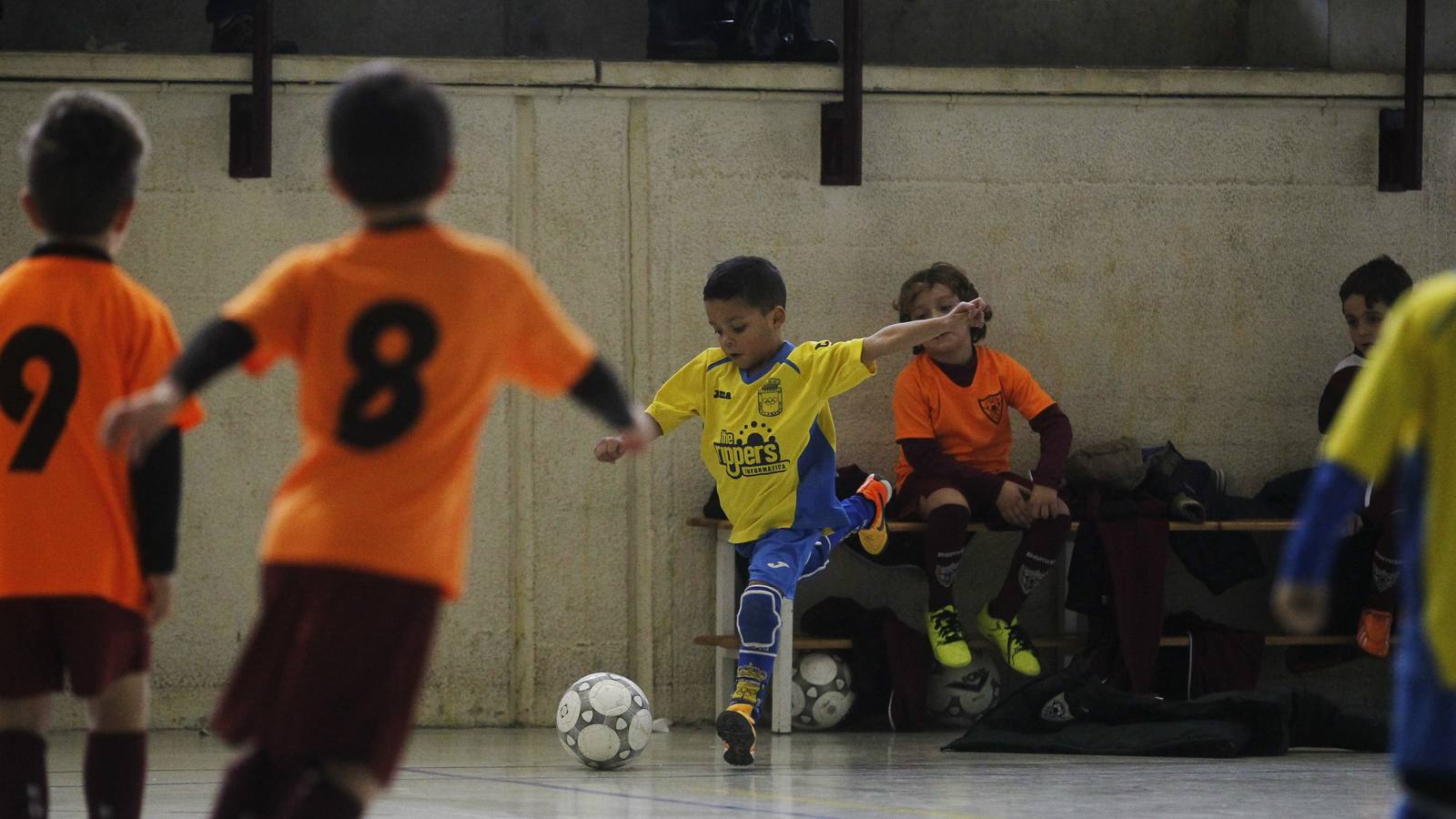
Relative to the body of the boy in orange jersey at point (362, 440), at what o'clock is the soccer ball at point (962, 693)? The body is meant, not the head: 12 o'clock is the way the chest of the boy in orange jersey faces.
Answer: The soccer ball is roughly at 1 o'clock from the boy in orange jersey.

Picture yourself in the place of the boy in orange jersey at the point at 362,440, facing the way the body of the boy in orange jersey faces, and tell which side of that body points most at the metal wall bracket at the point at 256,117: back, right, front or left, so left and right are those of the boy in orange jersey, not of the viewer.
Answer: front

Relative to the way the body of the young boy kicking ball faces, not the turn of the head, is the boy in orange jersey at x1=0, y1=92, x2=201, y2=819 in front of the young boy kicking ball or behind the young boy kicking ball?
in front

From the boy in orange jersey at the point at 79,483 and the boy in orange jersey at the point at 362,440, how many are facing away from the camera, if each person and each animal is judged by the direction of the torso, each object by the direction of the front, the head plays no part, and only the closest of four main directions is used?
2

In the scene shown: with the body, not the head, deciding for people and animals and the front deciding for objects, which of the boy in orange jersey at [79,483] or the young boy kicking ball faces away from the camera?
the boy in orange jersey

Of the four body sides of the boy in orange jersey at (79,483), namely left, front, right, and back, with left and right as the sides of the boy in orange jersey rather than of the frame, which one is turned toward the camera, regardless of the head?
back

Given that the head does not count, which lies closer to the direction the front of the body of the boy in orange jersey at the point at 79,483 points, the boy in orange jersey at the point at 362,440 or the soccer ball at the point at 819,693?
the soccer ball

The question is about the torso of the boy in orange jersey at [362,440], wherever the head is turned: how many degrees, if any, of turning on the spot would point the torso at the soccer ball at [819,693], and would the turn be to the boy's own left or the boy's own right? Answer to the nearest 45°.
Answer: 0° — they already face it

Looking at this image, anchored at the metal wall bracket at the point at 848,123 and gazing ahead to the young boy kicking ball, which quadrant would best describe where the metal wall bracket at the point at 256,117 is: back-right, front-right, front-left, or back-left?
front-right

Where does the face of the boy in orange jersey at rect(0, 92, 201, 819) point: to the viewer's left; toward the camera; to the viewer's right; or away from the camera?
away from the camera

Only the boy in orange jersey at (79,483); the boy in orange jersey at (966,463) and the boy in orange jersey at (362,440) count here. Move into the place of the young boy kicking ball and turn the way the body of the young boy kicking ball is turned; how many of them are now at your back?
1

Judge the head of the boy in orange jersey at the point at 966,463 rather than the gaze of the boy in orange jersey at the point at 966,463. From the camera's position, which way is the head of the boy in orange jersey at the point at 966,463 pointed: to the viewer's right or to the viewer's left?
to the viewer's left

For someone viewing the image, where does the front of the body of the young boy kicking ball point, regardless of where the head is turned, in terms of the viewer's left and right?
facing the viewer and to the left of the viewer

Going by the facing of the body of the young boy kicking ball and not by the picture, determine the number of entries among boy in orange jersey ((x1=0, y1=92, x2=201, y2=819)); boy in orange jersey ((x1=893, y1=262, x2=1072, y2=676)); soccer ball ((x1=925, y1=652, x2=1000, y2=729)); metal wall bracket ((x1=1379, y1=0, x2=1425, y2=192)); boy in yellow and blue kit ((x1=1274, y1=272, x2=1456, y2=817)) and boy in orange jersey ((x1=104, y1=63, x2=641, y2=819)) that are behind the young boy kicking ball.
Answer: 3

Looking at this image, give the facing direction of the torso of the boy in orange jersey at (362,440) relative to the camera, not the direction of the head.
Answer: away from the camera

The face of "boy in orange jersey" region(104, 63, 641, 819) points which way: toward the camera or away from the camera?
away from the camera

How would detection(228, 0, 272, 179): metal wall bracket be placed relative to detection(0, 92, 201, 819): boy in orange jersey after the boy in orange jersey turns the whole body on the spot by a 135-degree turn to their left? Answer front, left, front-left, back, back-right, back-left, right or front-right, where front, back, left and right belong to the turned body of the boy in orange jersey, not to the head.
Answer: back-right

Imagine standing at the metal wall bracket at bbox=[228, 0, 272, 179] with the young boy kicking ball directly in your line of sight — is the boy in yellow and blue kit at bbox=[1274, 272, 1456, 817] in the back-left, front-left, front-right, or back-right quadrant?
front-right

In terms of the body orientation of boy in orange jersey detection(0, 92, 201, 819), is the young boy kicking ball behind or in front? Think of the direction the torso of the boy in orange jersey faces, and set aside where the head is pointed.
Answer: in front

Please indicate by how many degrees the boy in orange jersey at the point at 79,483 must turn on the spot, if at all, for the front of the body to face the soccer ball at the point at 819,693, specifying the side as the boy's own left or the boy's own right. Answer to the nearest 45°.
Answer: approximately 45° to the boy's own right

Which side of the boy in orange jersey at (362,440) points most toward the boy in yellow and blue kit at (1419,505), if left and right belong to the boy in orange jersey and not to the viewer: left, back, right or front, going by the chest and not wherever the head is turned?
right
